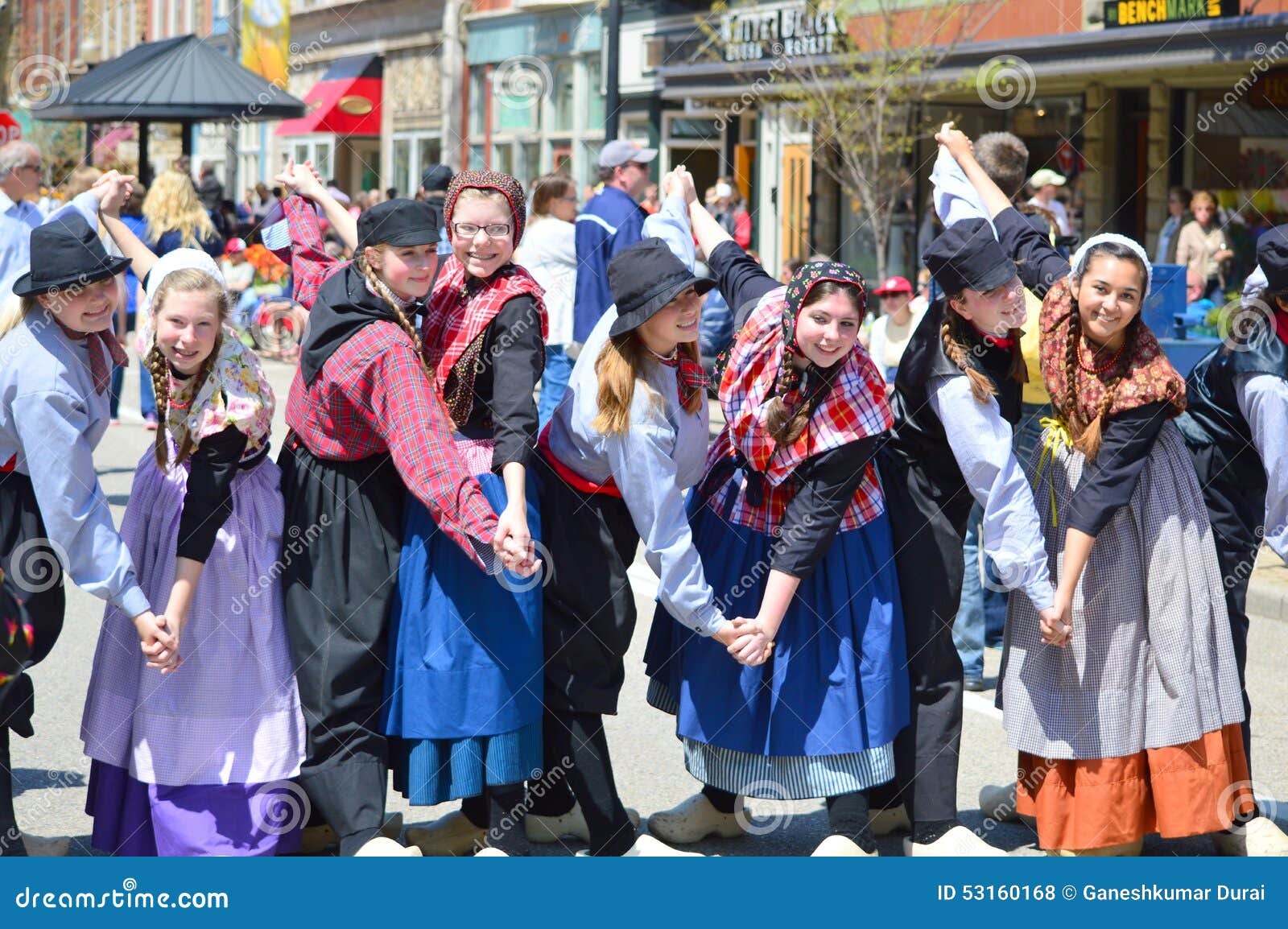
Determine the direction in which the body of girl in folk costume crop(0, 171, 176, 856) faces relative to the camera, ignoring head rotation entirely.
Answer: to the viewer's right

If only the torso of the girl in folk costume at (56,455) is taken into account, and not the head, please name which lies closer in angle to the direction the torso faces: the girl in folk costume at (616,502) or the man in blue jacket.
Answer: the girl in folk costume

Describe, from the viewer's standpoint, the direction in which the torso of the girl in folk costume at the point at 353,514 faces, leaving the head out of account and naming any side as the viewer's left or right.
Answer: facing to the right of the viewer

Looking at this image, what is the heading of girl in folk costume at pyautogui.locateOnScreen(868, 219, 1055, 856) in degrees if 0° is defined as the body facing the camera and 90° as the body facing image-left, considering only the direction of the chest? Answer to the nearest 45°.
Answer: approximately 270°

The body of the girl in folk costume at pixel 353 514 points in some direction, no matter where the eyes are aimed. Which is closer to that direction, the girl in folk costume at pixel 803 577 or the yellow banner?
the girl in folk costume
